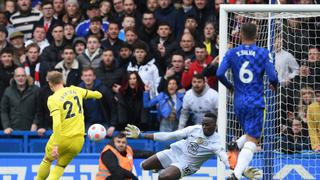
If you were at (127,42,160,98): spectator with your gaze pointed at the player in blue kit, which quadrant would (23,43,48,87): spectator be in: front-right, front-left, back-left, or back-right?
back-right

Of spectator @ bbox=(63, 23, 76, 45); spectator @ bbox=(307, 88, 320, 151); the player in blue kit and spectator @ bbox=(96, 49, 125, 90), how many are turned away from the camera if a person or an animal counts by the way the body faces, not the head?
1

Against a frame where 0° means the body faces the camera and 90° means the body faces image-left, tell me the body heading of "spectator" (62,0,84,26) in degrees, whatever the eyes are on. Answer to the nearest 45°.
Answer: approximately 0°
